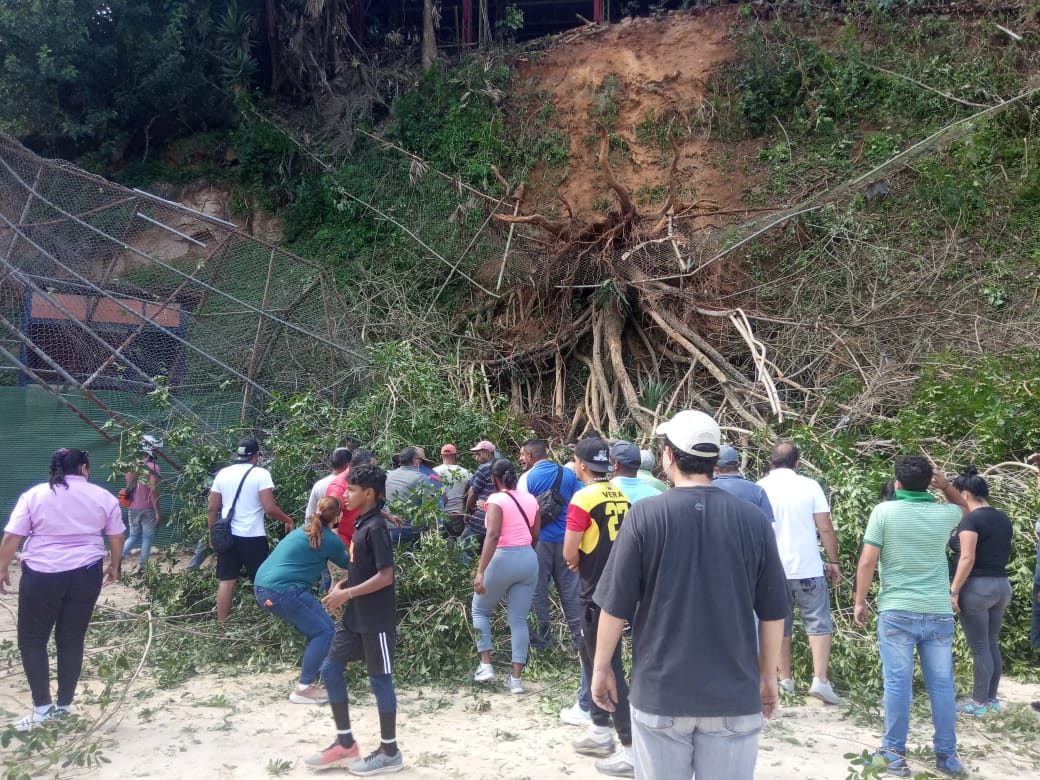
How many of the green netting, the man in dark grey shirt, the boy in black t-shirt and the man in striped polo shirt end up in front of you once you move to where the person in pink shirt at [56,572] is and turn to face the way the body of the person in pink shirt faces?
1

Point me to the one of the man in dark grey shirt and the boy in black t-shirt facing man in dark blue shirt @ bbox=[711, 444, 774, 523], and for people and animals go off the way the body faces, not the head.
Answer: the man in dark grey shirt

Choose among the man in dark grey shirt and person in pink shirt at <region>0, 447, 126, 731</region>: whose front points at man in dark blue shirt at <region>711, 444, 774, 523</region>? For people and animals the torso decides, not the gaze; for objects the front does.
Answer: the man in dark grey shirt

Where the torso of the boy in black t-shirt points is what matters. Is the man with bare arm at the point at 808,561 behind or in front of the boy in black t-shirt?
behind

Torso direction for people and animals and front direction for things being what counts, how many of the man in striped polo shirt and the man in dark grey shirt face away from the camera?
2

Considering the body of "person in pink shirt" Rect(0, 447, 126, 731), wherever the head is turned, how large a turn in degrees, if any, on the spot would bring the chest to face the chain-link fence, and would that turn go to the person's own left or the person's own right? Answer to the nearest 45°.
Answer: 0° — they already face it

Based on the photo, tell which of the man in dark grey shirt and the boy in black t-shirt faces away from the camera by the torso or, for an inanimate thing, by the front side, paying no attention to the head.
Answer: the man in dark grey shirt

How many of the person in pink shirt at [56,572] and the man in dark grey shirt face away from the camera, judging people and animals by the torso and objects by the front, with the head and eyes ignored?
2

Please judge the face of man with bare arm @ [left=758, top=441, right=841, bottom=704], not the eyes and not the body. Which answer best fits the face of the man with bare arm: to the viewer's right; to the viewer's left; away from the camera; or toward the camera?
away from the camera

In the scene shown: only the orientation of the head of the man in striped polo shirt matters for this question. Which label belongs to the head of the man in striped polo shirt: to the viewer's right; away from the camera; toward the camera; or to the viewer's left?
away from the camera

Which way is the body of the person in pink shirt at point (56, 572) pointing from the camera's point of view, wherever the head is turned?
away from the camera

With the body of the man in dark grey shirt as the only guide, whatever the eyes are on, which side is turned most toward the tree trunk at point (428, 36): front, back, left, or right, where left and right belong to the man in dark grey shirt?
front
